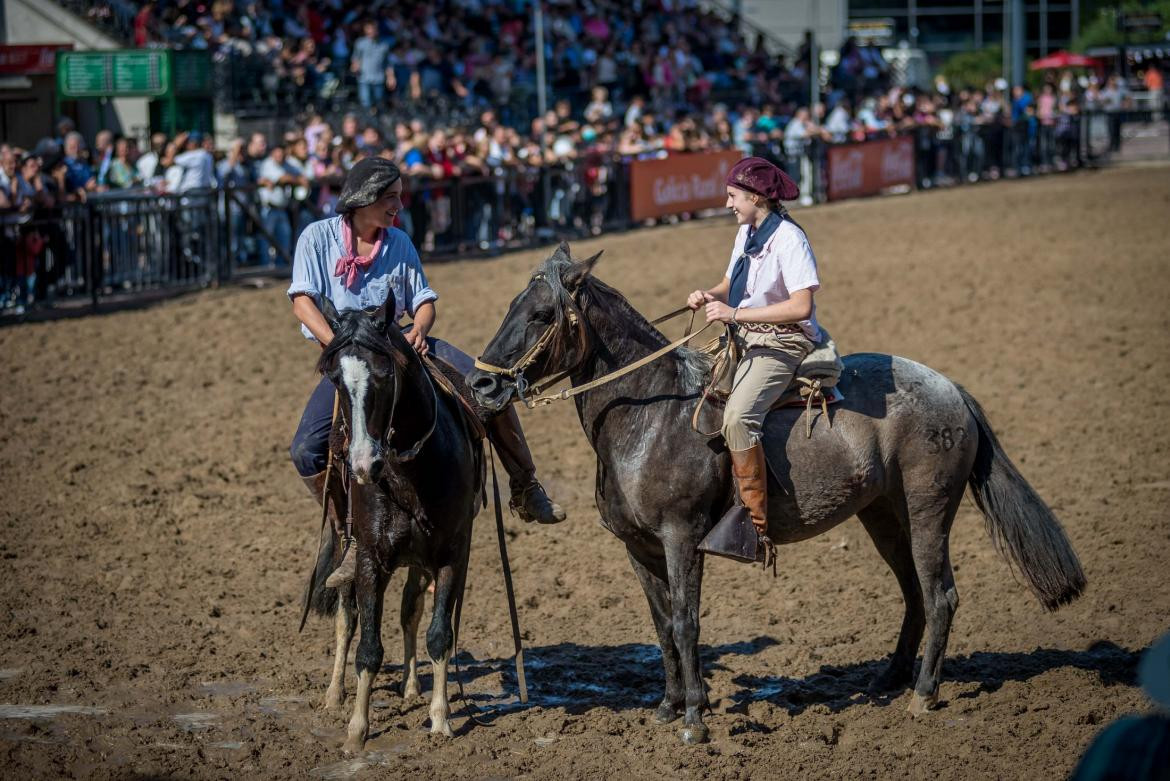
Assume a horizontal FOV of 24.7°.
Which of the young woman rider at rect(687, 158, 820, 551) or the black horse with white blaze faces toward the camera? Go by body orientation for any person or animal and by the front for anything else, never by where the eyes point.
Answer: the black horse with white blaze

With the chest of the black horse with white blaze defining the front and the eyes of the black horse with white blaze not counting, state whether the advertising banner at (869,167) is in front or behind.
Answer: behind

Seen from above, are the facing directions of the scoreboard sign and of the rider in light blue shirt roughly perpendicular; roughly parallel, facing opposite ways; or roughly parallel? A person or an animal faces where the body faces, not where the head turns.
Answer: roughly parallel

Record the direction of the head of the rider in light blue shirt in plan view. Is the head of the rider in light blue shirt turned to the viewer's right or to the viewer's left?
to the viewer's right

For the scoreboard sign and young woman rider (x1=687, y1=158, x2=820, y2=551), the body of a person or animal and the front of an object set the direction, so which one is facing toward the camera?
the scoreboard sign

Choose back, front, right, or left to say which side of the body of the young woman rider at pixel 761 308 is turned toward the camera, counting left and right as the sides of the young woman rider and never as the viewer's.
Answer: left

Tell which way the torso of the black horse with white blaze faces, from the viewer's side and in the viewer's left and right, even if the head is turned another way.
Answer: facing the viewer

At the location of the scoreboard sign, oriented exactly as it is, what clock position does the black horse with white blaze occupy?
The black horse with white blaze is roughly at 12 o'clock from the scoreboard sign.

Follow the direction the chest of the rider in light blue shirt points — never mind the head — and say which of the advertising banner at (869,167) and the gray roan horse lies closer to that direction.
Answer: the gray roan horse

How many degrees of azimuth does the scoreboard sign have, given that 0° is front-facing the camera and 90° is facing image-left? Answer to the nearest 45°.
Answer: approximately 0°

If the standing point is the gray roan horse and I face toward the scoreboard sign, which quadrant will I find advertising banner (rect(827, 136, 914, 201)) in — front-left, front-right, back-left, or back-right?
front-right
